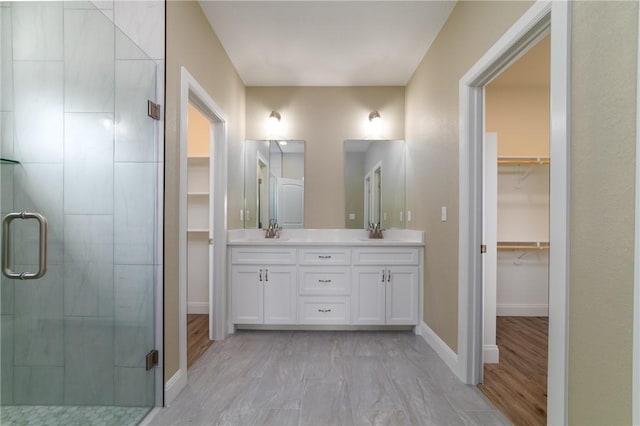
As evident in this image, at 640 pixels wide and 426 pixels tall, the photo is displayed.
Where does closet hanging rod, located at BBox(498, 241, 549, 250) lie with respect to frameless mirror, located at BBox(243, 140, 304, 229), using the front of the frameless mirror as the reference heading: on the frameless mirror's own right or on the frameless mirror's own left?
on the frameless mirror's own left

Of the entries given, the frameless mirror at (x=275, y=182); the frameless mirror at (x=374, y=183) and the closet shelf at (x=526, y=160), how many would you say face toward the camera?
3

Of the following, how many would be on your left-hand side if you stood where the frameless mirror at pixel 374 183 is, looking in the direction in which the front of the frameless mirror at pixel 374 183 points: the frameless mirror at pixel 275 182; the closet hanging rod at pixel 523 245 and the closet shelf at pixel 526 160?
2

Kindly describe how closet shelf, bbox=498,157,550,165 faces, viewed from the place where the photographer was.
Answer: facing the viewer

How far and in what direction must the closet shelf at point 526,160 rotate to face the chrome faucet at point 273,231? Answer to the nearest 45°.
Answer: approximately 45° to its right

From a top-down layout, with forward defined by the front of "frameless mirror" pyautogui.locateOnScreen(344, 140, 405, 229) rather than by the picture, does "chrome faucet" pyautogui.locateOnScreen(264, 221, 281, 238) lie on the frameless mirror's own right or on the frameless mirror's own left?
on the frameless mirror's own right

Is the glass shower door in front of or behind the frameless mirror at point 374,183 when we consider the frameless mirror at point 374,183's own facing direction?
in front

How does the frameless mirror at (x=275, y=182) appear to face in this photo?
toward the camera

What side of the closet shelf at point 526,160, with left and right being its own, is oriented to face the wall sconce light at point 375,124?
right

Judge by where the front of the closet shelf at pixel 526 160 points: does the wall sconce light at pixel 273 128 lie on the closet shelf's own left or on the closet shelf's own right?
on the closet shelf's own right

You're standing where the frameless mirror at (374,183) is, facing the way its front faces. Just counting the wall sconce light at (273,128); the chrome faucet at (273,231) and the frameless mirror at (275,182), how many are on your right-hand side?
3

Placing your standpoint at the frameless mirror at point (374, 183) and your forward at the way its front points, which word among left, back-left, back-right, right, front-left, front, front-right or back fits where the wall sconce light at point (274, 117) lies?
right

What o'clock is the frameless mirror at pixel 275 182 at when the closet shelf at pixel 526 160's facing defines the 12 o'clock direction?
The frameless mirror is roughly at 2 o'clock from the closet shelf.

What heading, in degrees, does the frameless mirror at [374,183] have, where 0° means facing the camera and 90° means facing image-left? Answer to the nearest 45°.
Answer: approximately 0°
